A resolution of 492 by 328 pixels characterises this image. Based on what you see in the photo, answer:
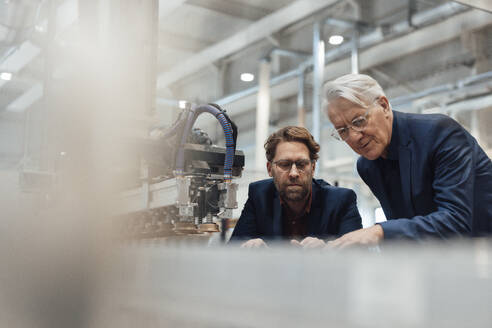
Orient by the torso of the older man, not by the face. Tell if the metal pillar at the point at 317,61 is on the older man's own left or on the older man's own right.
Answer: on the older man's own right

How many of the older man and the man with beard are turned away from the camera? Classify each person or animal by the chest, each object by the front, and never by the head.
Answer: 0

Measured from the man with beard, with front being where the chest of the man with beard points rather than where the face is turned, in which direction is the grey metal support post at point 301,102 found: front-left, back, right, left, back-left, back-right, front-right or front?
back

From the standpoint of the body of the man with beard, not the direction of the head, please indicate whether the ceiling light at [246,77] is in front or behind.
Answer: behind

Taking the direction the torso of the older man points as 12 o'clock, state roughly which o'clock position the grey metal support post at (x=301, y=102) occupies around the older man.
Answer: The grey metal support post is roughly at 4 o'clock from the older man.

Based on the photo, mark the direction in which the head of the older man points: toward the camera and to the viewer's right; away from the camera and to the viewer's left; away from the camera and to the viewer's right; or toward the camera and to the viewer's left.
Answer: toward the camera and to the viewer's left

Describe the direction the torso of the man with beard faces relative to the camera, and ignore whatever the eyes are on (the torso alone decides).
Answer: toward the camera

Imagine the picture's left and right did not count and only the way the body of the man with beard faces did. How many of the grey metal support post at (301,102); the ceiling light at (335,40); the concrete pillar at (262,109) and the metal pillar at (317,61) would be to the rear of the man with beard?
4

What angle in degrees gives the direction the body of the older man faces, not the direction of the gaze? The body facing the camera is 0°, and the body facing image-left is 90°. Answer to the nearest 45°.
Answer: approximately 45°
